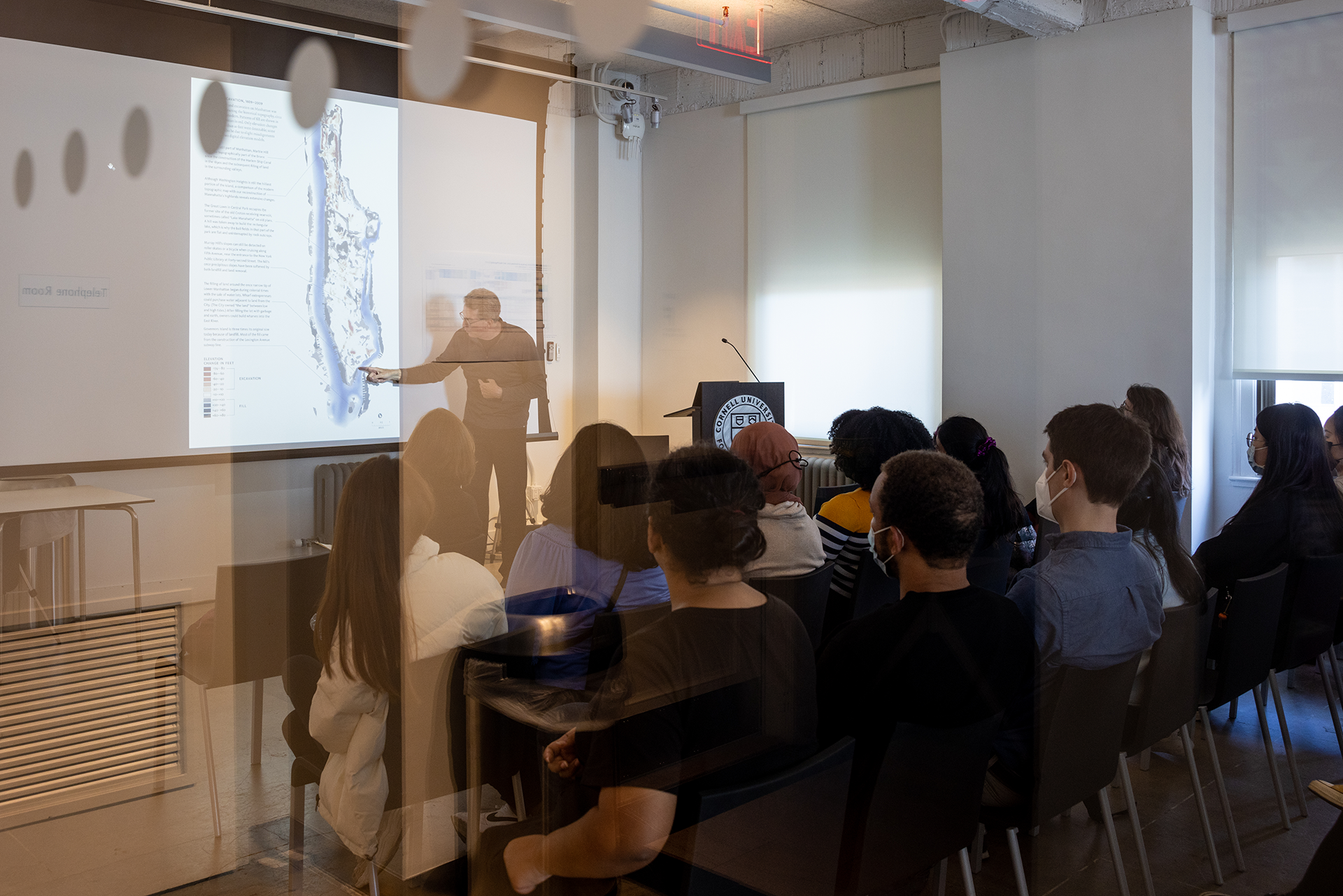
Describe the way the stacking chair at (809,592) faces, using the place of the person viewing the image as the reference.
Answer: facing away from the viewer and to the left of the viewer

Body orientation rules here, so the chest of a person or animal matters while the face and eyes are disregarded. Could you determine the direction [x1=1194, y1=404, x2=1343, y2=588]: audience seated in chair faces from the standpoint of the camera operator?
facing to the left of the viewer

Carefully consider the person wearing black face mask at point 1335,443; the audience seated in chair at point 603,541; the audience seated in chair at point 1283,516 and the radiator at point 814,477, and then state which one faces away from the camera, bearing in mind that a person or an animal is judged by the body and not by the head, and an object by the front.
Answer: the audience seated in chair at point 603,541

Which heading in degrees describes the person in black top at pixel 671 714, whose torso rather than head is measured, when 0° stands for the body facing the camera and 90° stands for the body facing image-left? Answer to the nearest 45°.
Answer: approximately 135°

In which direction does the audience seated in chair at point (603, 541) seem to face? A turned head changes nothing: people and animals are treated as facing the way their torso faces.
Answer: away from the camera

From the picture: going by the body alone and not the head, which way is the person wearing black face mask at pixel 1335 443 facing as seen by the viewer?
to the viewer's left

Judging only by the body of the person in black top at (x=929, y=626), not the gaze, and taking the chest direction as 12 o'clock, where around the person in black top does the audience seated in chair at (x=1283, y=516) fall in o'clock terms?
The audience seated in chair is roughly at 3 o'clock from the person in black top.

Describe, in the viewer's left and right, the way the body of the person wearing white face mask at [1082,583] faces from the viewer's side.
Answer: facing away from the viewer and to the left of the viewer

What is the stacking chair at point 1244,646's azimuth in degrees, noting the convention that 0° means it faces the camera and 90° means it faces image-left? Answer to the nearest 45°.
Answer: approximately 135°

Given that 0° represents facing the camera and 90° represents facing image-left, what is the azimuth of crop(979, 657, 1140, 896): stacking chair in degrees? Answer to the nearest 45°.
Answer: approximately 135°

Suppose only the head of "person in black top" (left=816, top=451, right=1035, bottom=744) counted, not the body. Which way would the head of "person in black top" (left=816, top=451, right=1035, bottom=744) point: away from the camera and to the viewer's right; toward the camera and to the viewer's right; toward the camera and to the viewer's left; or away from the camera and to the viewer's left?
away from the camera and to the viewer's left

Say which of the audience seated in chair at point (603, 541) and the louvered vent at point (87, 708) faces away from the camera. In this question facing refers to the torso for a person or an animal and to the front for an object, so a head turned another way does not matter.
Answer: the audience seated in chair

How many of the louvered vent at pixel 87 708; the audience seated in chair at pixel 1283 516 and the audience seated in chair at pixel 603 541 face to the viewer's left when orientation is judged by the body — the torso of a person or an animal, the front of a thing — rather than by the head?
1
